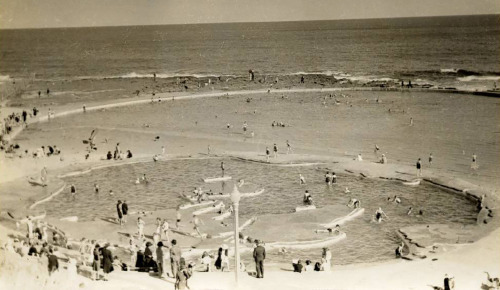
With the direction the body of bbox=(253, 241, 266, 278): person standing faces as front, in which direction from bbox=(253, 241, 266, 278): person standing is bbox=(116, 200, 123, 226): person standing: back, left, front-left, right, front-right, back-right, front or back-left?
front-left

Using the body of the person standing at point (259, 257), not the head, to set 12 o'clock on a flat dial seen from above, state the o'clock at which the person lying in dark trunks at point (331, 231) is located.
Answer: The person lying in dark trunks is roughly at 1 o'clock from the person standing.

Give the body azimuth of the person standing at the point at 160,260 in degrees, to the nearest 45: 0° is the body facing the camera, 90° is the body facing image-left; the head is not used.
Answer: approximately 180°

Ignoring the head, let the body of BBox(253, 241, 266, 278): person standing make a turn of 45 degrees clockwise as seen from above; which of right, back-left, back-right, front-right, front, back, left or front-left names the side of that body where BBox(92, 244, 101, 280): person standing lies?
back-left

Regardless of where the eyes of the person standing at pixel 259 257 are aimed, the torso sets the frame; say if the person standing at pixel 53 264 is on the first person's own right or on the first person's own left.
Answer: on the first person's own left

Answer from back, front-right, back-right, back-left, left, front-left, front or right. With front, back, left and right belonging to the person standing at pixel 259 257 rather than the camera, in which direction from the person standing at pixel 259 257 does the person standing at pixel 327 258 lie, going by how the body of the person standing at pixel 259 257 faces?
front-right

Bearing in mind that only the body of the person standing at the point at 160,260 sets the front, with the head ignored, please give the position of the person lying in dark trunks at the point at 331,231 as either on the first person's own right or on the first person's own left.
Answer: on the first person's own right

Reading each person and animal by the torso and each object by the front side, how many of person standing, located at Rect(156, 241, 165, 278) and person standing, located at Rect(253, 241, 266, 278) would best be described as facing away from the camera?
2

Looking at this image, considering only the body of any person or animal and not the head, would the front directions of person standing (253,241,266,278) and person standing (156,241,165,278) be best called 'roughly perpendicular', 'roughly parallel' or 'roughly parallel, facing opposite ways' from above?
roughly parallel

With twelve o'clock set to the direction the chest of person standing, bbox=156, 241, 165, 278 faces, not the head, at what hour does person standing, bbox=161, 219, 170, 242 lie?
person standing, bbox=161, 219, 170, 242 is roughly at 12 o'clock from person standing, bbox=156, 241, 165, 278.

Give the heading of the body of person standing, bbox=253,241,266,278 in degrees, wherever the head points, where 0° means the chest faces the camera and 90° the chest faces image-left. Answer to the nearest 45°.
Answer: approximately 180°

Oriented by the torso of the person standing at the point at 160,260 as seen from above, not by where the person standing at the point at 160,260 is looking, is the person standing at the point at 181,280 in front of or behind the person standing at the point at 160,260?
behind

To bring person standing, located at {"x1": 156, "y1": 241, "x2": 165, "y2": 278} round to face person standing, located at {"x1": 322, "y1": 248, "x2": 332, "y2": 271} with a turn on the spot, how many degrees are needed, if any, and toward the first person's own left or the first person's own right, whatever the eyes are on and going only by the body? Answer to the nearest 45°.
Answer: approximately 90° to the first person's own right
